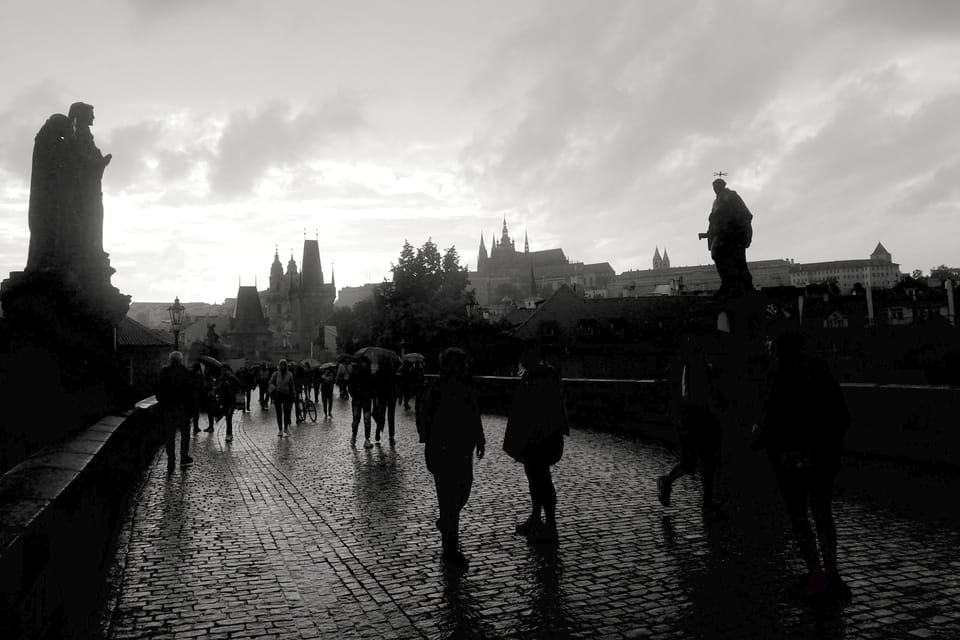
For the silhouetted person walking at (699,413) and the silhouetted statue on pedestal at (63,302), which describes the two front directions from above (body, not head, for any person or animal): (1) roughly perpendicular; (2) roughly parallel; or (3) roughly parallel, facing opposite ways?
roughly perpendicular

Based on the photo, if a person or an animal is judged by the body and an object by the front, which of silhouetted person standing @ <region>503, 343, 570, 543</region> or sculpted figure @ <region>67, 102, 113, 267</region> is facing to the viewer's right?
the sculpted figure

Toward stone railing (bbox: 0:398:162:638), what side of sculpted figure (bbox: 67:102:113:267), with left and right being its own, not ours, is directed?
right

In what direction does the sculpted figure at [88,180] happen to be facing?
to the viewer's right

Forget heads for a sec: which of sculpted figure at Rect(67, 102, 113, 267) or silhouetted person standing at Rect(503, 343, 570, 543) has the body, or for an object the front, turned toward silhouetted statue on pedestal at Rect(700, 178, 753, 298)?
the sculpted figure
